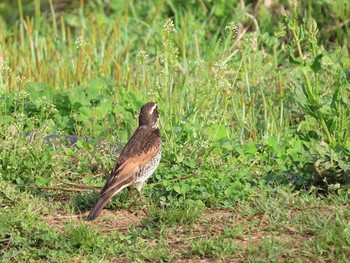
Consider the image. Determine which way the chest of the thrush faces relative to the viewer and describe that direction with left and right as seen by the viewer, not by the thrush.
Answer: facing away from the viewer and to the right of the viewer
